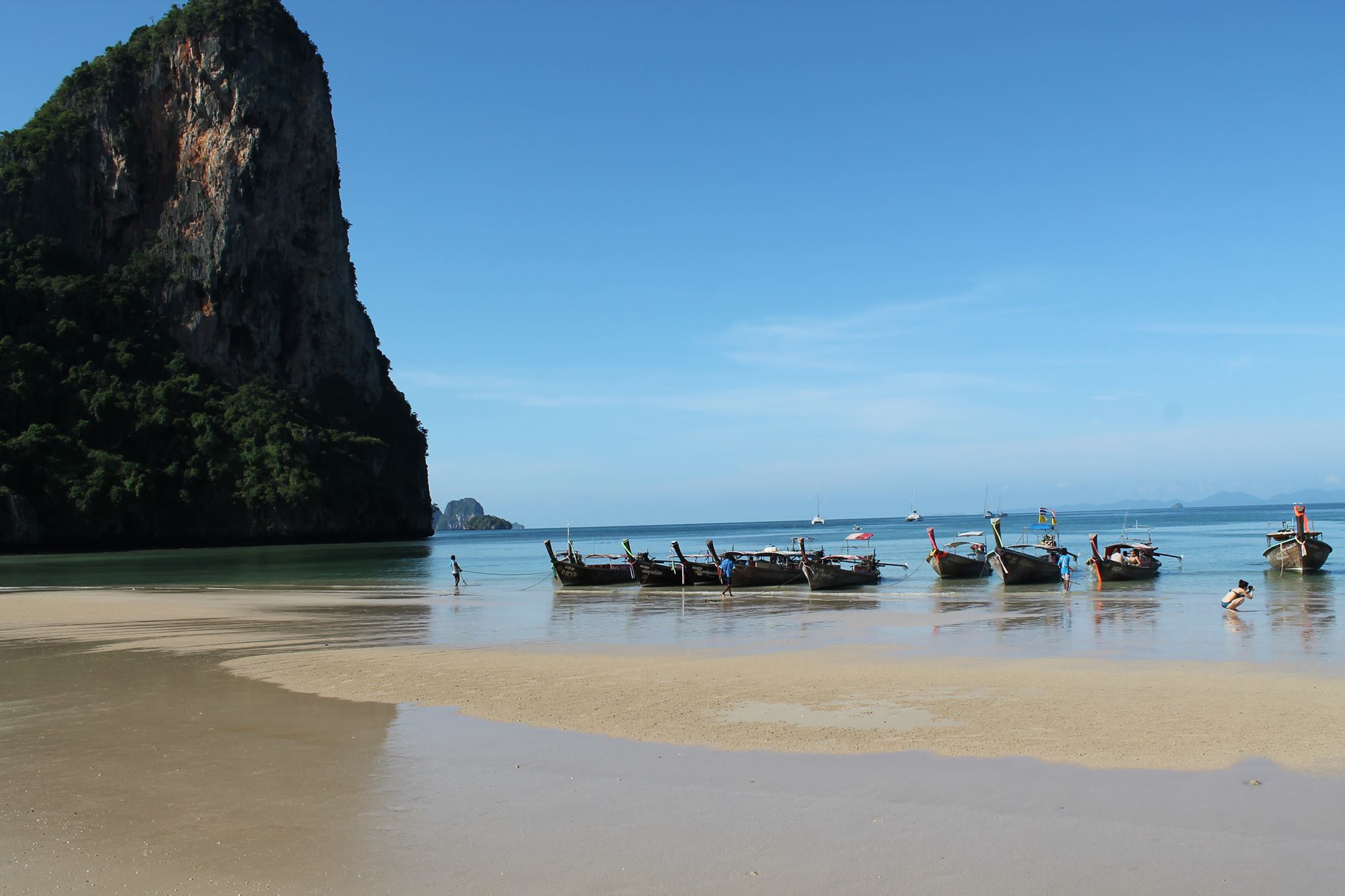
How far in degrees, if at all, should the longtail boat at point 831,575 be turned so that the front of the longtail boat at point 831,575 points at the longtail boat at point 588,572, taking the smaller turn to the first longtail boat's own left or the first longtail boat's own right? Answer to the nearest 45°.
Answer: approximately 45° to the first longtail boat's own right

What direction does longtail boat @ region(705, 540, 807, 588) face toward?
to the viewer's left

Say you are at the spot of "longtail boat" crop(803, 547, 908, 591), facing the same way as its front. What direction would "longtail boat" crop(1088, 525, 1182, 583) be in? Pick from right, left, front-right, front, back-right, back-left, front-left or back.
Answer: back-left

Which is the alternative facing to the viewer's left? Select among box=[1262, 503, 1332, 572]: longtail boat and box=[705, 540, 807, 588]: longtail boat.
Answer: box=[705, 540, 807, 588]: longtail boat

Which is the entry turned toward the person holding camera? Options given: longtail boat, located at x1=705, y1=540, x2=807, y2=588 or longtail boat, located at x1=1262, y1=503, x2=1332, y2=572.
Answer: longtail boat, located at x1=1262, y1=503, x2=1332, y2=572

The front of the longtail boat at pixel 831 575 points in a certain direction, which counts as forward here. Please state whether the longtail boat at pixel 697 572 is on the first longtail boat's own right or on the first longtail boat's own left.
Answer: on the first longtail boat's own right

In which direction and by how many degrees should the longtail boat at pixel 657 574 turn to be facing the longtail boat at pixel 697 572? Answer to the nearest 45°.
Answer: approximately 135° to its left

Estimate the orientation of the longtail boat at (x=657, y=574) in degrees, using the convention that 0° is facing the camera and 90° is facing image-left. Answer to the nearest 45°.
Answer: approximately 45°

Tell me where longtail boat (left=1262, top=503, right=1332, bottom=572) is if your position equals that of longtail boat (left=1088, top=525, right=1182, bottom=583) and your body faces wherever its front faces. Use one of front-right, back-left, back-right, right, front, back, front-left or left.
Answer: back

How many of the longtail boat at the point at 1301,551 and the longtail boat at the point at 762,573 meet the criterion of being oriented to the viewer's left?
1

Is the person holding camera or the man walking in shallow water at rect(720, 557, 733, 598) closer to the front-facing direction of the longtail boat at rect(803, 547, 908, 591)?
the man walking in shallow water

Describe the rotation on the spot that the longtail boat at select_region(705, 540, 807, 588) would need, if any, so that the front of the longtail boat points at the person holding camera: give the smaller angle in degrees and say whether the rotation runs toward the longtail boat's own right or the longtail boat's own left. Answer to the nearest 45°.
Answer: approximately 135° to the longtail boat's own left
